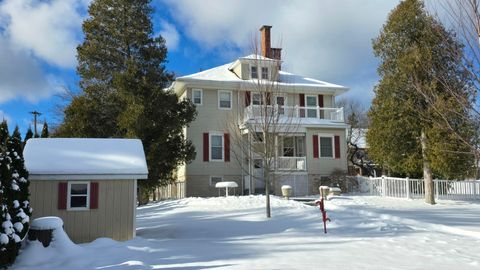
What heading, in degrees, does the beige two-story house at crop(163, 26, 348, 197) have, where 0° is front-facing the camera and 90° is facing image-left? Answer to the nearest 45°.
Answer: approximately 0°

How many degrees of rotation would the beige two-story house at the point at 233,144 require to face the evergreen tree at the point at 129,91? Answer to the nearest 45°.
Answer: approximately 45° to its right

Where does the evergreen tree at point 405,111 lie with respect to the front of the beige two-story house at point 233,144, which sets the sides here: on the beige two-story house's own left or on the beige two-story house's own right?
on the beige two-story house's own left

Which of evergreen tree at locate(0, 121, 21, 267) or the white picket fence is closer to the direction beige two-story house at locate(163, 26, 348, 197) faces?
the evergreen tree

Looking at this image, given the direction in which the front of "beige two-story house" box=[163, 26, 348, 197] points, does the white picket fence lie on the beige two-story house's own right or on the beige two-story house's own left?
on the beige two-story house's own left

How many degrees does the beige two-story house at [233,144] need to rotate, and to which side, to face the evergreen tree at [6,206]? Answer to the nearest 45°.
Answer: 0° — it already faces it
